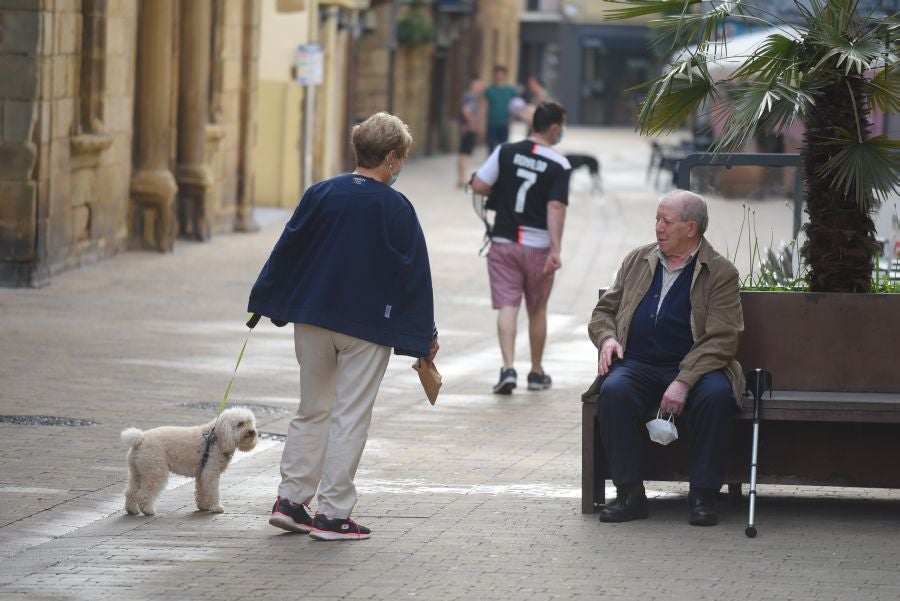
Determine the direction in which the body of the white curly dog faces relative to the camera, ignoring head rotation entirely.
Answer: to the viewer's right

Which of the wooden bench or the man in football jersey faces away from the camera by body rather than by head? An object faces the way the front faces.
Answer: the man in football jersey

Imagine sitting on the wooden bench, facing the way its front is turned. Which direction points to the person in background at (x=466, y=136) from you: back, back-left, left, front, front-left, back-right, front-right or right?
back

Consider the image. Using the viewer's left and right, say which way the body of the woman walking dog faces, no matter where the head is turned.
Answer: facing away from the viewer and to the right of the viewer

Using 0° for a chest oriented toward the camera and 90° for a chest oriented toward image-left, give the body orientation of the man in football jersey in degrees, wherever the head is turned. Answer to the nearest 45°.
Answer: approximately 180°

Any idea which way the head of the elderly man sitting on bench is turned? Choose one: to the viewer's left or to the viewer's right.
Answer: to the viewer's left

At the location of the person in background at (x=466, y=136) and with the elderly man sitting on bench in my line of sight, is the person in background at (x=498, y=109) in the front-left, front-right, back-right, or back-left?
back-left

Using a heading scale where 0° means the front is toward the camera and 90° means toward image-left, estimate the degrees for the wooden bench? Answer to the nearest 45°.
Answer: approximately 0°
